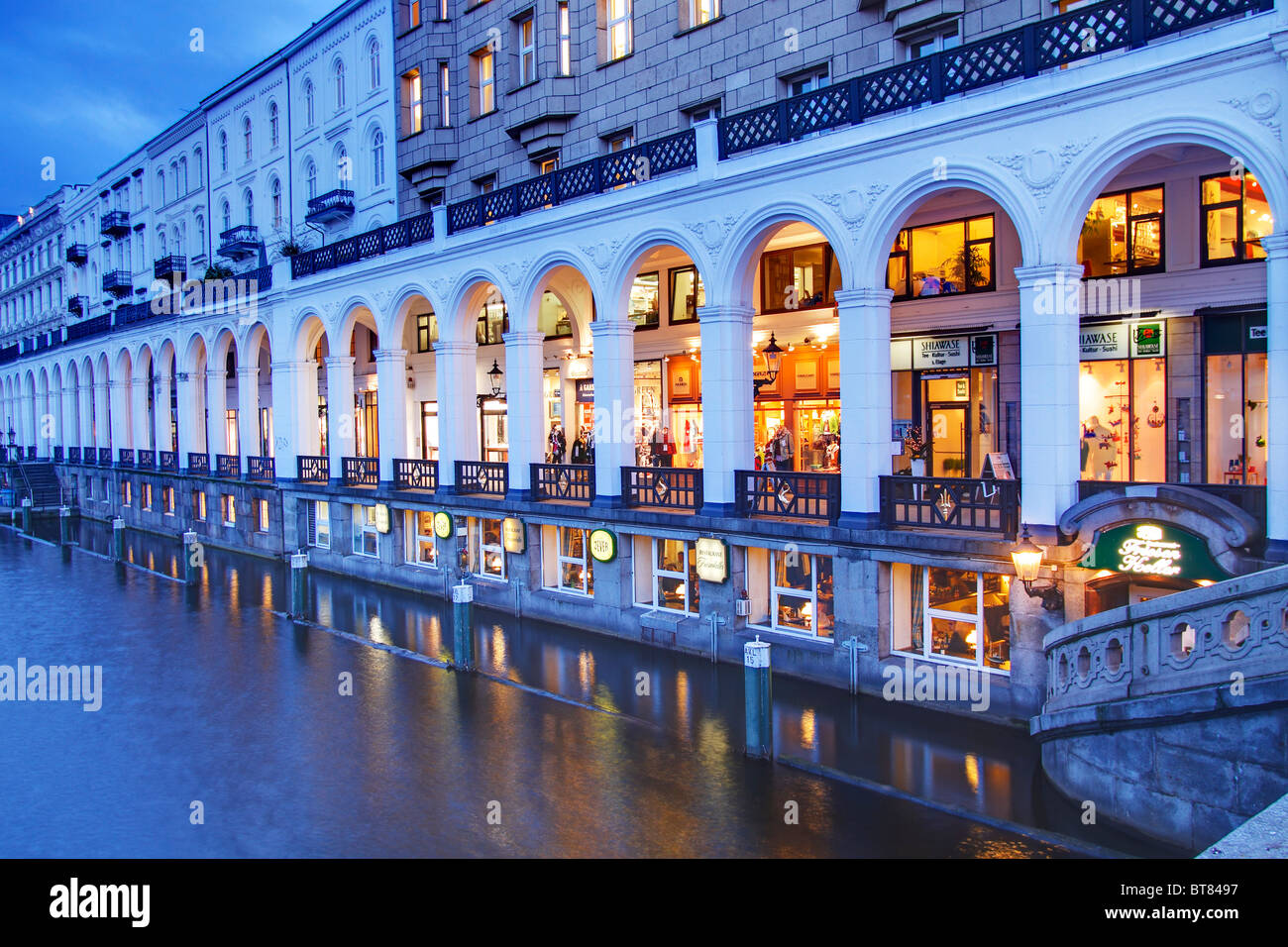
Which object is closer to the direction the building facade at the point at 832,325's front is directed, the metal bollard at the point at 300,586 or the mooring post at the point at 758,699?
the mooring post

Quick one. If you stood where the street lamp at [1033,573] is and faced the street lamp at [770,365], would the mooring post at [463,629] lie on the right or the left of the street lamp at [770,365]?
left

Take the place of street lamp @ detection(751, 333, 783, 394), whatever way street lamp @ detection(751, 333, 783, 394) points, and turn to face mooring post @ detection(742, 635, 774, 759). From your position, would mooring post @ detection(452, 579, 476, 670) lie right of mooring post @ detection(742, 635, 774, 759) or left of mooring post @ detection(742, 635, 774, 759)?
right

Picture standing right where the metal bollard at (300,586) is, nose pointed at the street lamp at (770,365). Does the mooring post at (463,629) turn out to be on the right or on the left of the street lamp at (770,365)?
right

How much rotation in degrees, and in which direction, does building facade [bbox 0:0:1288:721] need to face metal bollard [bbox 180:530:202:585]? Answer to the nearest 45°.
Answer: approximately 90° to its right

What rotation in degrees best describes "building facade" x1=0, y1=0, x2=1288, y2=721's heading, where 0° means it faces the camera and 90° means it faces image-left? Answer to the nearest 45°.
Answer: approximately 45°

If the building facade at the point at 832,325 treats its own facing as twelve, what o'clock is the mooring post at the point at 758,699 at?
The mooring post is roughly at 11 o'clock from the building facade.

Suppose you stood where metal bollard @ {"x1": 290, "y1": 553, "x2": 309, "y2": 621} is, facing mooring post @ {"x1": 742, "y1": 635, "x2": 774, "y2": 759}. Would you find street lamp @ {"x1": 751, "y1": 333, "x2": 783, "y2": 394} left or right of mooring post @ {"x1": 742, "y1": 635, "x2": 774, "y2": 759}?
left

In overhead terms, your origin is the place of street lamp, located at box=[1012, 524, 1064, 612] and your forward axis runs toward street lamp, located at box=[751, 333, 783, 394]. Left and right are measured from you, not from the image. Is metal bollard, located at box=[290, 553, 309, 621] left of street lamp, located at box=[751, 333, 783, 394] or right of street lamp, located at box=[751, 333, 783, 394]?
left
